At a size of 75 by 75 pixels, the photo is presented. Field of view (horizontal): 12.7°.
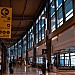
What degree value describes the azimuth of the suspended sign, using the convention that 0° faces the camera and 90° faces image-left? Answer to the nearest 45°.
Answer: approximately 0°
